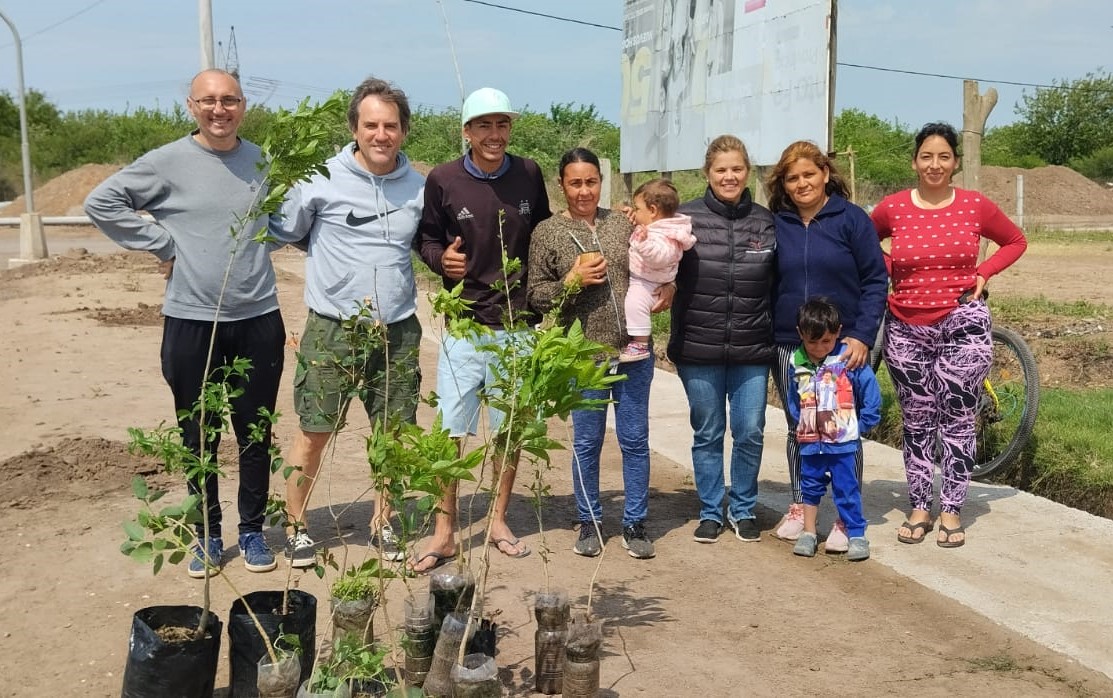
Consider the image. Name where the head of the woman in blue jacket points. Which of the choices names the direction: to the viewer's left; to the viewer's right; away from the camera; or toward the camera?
toward the camera

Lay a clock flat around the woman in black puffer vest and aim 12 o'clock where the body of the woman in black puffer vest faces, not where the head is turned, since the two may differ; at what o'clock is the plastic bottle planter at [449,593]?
The plastic bottle planter is roughly at 1 o'clock from the woman in black puffer vest.

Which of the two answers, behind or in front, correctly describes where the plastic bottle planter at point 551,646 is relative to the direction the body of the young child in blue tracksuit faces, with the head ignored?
in front

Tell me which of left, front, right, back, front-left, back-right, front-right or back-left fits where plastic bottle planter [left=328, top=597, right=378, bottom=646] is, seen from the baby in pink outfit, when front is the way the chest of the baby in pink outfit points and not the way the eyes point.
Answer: front-left

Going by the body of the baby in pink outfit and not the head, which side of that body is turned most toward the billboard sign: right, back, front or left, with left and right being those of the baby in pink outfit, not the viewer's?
right

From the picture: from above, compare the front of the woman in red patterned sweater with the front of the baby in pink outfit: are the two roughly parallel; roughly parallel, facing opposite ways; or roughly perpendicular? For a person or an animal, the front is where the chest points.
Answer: roughly perpendicular

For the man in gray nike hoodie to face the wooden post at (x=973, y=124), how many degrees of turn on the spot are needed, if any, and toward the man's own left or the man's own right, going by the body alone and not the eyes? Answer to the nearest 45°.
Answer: approximately 135° to the man's own left

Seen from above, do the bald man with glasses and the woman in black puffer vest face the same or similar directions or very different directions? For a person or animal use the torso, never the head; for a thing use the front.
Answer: same or similar directions

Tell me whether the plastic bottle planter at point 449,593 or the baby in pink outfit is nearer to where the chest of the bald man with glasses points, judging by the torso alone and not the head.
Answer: the plastic bottle planter

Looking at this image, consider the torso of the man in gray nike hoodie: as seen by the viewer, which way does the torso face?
toward the camera

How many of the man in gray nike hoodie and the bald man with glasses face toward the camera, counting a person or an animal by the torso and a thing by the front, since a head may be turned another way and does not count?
2

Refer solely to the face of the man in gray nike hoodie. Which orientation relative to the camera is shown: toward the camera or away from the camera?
toward the camera

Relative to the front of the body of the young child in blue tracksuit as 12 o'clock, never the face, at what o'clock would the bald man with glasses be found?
The bald man with glasses is roughly at 2 o'clock from the young child in blue tracksuit.

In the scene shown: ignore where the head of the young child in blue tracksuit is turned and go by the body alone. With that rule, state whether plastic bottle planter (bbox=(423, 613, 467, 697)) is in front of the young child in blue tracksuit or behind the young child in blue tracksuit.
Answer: in front

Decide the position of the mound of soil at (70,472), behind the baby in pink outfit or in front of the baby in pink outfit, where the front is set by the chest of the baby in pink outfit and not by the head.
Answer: in front

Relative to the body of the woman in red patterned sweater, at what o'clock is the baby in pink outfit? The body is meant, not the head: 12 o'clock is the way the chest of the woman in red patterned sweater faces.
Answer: The baby in pink outfit is roughly at 2 o'clock from the woman in red patterned sweater.

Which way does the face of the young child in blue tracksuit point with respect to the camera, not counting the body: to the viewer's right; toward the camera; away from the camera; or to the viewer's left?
toward the camera

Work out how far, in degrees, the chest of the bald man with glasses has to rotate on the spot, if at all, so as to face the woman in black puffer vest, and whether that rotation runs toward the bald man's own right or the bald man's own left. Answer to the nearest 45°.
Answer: approximately 90° to the bald man's own left

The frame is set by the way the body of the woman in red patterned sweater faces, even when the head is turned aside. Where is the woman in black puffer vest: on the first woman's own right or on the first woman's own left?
on the first woman's own right

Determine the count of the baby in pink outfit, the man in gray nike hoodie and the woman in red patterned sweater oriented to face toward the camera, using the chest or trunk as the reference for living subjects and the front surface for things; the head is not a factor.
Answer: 2

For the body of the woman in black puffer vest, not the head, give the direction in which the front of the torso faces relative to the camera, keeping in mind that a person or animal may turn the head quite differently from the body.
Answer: toward the camera
